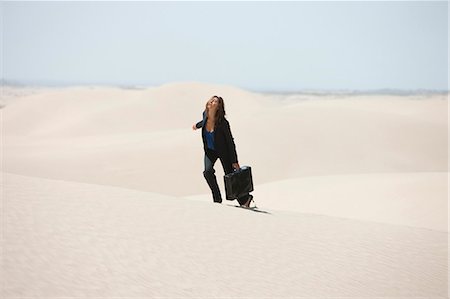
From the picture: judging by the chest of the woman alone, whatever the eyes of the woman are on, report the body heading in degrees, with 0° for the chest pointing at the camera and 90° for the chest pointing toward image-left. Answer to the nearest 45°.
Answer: approximately 45°
